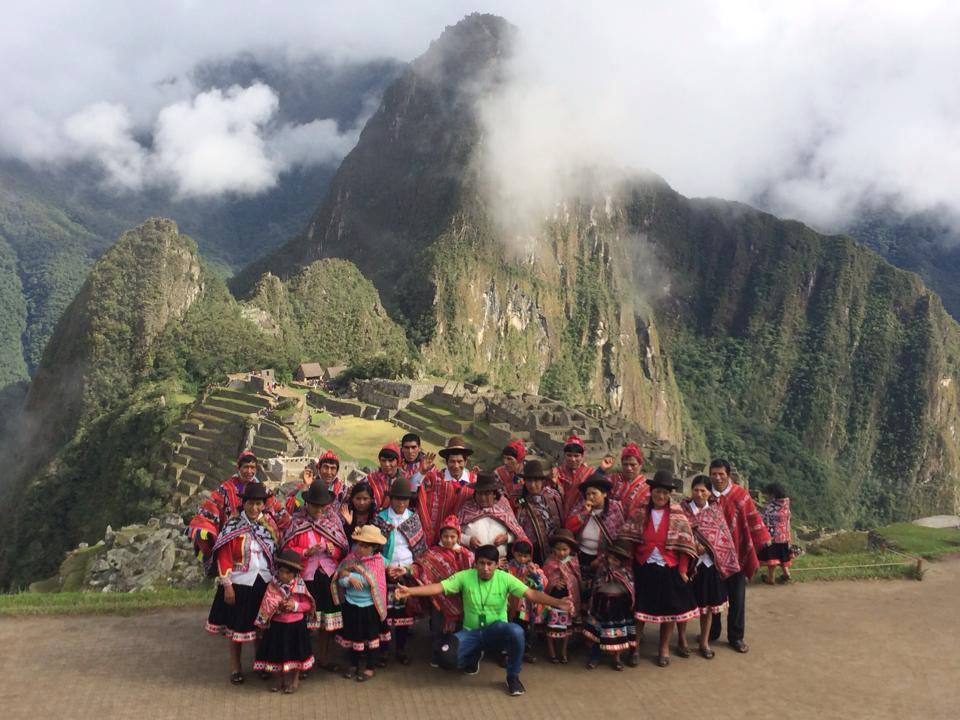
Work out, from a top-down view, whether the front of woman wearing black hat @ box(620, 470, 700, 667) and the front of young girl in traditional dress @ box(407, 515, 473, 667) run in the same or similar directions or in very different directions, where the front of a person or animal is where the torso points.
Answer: same or similar directions

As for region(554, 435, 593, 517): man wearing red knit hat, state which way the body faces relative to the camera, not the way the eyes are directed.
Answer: toward the camera

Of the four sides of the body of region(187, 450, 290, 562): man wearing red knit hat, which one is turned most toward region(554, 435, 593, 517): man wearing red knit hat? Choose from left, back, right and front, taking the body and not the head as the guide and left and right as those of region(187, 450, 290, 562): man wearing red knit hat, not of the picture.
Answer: left

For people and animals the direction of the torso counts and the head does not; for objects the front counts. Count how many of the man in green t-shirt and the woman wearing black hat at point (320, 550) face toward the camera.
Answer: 2

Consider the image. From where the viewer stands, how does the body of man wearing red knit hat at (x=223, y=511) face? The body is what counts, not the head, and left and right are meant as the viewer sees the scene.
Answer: facing the viewer

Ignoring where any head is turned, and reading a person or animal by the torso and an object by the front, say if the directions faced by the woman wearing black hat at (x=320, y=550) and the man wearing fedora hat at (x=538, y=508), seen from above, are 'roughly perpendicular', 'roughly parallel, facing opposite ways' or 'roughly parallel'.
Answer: roughly parallel

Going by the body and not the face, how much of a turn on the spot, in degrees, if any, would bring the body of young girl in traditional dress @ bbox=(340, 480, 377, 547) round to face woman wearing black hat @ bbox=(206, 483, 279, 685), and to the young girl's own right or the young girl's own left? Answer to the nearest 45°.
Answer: approximately 45° to the young girl's own right

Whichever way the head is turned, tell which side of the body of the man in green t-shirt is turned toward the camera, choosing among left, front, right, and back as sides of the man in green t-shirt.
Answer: front

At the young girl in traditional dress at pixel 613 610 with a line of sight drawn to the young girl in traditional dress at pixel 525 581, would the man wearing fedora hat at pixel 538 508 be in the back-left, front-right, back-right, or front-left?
front-right

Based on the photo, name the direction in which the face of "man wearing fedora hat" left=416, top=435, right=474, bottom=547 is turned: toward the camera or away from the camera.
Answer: toward the camera

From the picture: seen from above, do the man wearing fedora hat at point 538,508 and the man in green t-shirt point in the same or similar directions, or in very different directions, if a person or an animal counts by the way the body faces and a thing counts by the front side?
same or similar directions
